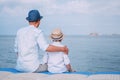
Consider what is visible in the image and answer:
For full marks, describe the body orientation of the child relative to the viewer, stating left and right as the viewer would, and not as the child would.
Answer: facing away from the viewer

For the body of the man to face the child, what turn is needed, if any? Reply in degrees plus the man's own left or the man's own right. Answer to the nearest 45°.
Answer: approximately 45° to the man's own right

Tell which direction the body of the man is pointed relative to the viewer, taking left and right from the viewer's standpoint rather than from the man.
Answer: facing away from the viewer and to the right of the viewer

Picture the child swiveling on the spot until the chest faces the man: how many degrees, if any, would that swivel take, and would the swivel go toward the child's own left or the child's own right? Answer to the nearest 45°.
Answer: approximately 90° to the child's own left

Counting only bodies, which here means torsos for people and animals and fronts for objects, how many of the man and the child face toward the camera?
0

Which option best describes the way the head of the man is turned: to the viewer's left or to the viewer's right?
to the viewer's right
